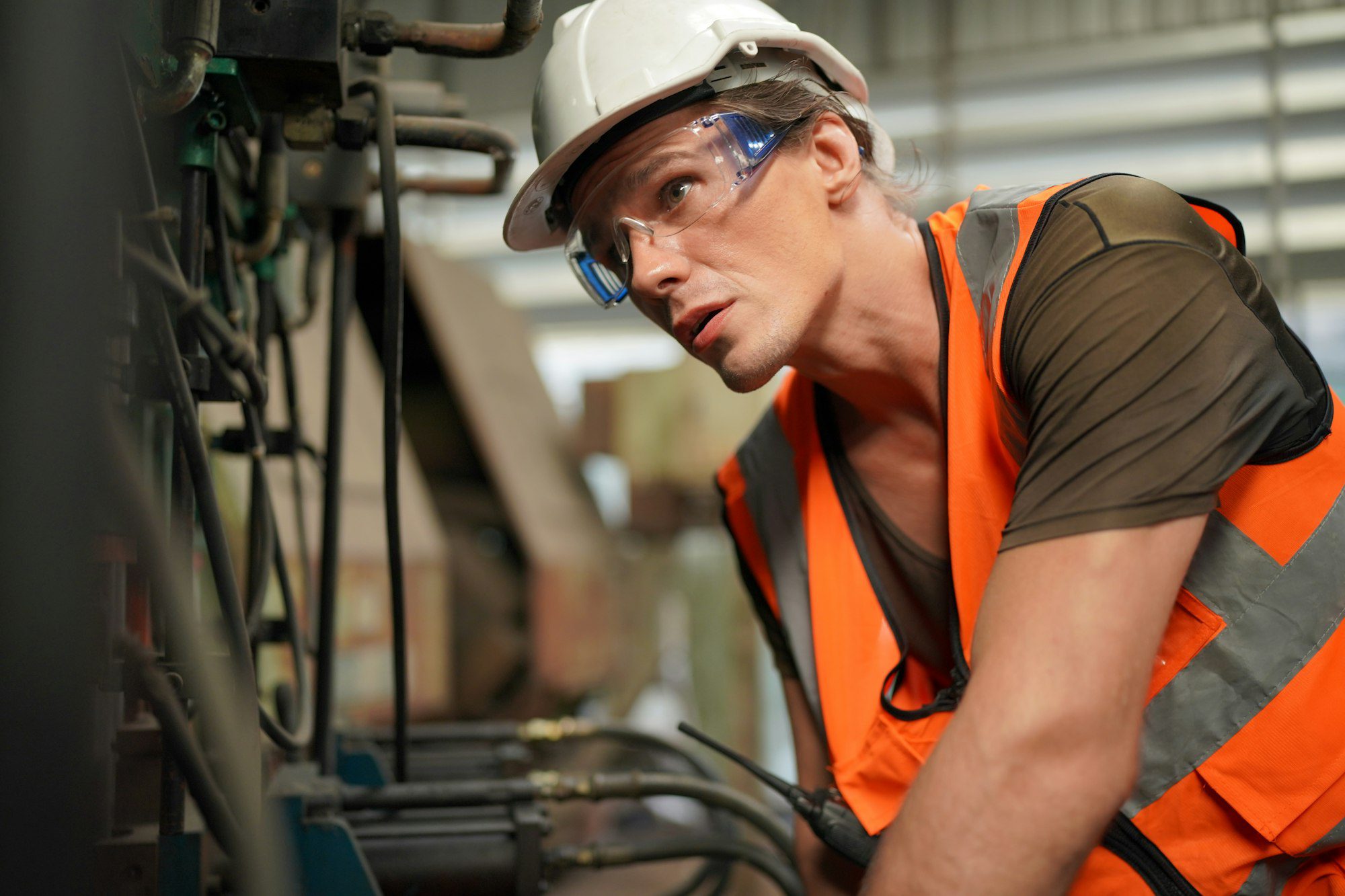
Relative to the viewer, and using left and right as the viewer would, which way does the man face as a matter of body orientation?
facing the viewer and to the left of the viewer
